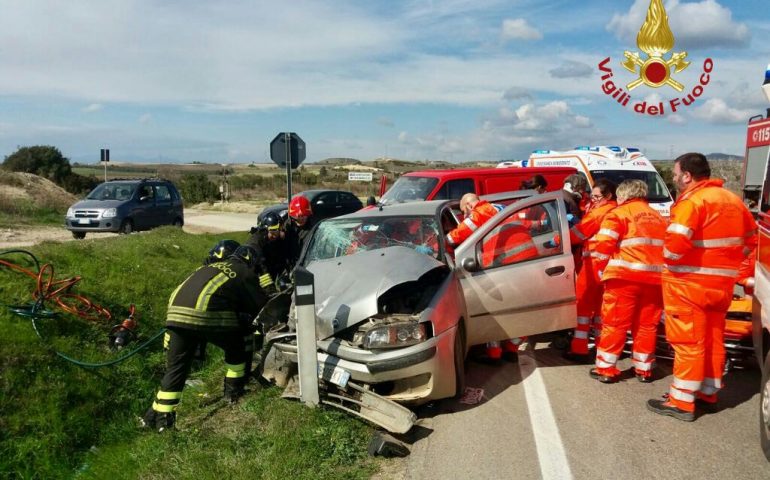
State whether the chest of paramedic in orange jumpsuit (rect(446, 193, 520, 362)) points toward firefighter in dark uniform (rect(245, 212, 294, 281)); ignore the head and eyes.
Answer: yes

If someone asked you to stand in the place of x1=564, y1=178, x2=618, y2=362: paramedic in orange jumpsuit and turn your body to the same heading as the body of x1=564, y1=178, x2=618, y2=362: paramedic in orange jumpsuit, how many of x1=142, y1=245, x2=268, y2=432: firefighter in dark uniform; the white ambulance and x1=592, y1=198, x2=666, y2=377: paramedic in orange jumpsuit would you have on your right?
1

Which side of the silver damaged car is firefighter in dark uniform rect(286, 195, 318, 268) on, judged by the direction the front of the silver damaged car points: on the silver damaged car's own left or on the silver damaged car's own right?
on the silver damaged car's own right

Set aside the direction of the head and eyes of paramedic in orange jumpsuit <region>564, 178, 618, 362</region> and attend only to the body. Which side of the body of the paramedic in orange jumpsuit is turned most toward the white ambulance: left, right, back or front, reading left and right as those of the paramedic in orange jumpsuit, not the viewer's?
right

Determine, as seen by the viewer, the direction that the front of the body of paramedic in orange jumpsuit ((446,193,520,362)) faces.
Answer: to the viewer's left

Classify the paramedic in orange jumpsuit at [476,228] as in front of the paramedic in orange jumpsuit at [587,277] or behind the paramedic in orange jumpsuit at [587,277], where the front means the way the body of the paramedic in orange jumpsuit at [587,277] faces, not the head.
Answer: in front

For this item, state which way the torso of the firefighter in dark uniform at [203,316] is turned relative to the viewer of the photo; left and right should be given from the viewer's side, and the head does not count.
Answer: facing away from the viewer and to the right of the viewer

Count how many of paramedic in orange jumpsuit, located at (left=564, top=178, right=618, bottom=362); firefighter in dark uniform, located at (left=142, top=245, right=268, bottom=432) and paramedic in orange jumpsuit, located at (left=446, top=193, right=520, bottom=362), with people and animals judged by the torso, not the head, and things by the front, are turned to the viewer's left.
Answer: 2

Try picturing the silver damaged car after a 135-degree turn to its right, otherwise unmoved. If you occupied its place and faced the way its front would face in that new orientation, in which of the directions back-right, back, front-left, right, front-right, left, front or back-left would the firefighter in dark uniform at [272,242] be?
front-left

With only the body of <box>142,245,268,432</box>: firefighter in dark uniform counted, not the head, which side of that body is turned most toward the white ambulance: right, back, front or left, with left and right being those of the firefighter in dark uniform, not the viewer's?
front

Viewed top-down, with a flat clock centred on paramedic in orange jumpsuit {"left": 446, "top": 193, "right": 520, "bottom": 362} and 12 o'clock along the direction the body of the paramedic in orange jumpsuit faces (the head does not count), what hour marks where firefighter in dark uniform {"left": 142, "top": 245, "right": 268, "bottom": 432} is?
The firefighter in dark uniform is roughly at 11 o'clock from the paramedic in orange jumpsuit.

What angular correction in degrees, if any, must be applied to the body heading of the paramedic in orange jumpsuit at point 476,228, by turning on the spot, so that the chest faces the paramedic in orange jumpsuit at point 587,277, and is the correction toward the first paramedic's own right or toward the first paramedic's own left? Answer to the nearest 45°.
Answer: approximately 180°

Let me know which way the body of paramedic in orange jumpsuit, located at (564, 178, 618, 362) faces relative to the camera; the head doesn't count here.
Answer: to the viewer's left

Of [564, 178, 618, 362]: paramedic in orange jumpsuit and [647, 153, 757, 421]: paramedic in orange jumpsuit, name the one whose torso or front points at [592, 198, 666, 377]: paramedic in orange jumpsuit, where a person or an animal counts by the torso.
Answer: [647, 153, 757, 421]: paramedic in orange jumpsuit

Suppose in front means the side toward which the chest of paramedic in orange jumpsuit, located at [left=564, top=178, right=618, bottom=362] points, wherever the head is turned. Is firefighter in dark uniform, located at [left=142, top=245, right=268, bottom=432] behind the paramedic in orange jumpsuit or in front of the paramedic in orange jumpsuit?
in front

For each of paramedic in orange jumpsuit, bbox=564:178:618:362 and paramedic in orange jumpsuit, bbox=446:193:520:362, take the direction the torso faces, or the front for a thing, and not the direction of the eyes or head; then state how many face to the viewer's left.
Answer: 2
